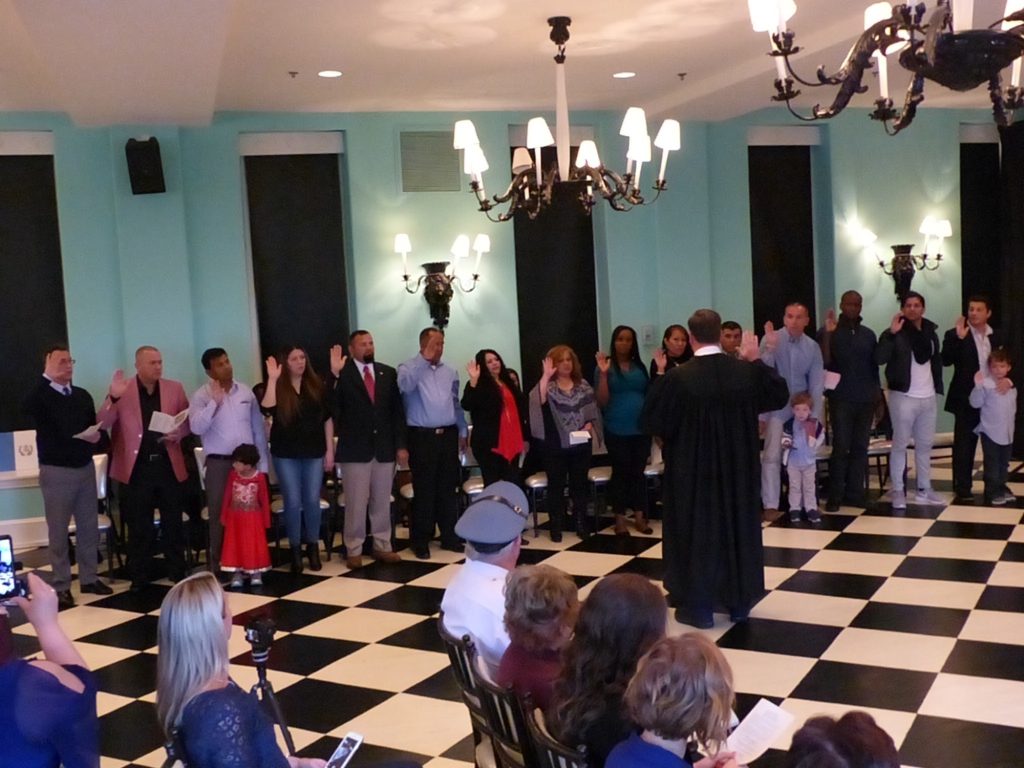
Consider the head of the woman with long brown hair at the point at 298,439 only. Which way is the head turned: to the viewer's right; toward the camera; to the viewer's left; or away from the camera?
toward the camera

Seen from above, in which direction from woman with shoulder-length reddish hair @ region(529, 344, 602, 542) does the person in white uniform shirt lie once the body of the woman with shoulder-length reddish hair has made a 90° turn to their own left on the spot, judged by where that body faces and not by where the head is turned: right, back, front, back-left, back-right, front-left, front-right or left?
right

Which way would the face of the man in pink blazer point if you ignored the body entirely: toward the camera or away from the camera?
toward the camera

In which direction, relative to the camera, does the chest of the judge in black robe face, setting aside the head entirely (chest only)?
away from the camera

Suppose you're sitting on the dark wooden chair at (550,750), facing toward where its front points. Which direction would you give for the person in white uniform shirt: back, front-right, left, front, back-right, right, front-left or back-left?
front-left

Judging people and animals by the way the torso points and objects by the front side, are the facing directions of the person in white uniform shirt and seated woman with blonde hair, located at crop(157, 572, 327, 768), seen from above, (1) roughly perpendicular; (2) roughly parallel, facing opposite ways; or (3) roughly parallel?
roughly parallel

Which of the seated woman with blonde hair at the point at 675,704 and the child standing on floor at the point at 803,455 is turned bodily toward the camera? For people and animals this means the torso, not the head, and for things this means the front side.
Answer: the child standing on floor

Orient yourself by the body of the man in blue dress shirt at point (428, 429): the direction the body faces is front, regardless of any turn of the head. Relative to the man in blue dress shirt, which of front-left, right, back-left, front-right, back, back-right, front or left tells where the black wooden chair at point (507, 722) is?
front-right

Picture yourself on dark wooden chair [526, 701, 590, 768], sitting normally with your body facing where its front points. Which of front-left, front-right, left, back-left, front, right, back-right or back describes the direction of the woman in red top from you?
front-left

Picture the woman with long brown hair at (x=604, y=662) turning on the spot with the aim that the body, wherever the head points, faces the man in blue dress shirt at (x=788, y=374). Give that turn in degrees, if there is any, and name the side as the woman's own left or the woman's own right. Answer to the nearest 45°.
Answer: approximately 45° to the woman's own left

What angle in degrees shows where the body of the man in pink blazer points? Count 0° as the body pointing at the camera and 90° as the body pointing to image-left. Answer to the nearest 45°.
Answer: approximately 315°

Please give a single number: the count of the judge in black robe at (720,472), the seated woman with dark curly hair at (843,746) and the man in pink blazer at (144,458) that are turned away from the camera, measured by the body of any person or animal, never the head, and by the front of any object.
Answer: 2

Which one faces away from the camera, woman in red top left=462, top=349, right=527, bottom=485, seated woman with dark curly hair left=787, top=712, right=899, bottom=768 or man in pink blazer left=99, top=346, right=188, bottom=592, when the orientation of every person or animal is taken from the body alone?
the seated woman with dark curly hair

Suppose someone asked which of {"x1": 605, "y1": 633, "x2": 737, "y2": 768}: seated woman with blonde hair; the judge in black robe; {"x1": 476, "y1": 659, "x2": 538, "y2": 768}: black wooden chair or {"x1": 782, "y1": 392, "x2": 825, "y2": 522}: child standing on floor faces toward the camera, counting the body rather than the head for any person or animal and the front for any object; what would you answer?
the child standing on floor

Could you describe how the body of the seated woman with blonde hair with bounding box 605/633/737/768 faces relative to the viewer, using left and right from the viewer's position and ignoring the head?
facing away from the viewer and to the right of the viewer

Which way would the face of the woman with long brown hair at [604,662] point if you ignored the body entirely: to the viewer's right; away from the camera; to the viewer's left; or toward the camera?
away from the camera

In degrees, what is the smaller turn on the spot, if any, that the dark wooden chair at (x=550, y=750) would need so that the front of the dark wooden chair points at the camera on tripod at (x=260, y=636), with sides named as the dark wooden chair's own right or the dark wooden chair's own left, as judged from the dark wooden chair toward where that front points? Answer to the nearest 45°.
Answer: approximately 90° to the dark wooden chair's own left

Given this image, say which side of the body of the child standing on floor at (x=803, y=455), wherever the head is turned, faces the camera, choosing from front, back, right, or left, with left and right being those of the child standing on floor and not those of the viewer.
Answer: front

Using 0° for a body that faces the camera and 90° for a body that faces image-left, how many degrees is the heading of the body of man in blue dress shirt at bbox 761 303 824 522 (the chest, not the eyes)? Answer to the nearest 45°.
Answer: approximately 45°

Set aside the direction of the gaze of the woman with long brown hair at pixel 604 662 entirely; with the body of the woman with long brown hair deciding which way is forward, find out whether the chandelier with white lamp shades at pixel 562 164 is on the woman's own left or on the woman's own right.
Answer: on the woman's own left
